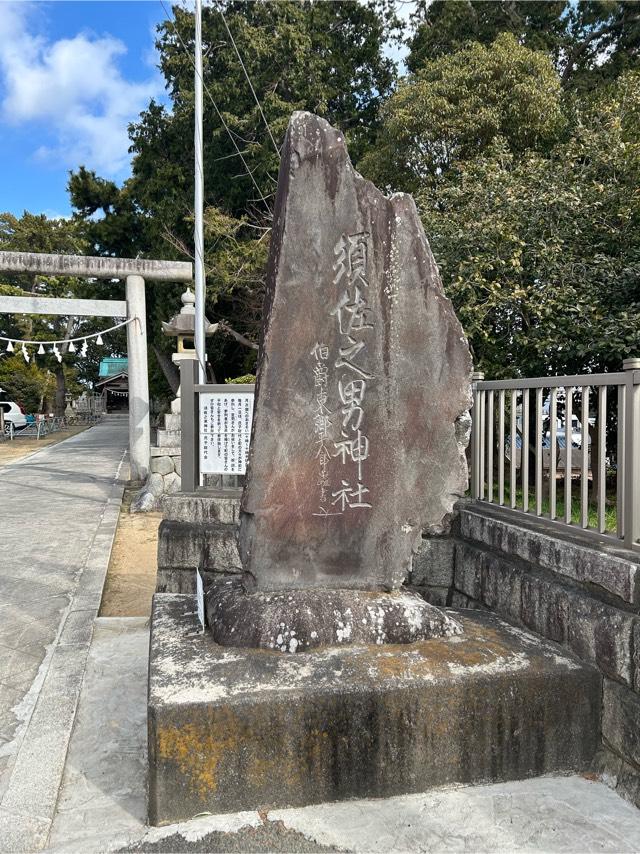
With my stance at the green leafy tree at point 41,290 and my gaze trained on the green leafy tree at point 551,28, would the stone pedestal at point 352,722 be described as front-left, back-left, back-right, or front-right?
front-right

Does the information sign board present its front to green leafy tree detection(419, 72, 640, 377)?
no

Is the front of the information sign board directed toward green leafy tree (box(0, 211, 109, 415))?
no

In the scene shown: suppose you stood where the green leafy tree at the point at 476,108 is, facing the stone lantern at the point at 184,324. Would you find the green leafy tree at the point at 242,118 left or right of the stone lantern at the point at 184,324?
right

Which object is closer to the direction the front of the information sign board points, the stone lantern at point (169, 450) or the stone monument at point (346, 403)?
the stone monument

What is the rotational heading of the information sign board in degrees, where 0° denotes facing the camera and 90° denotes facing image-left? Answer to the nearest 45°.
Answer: approximately 0°

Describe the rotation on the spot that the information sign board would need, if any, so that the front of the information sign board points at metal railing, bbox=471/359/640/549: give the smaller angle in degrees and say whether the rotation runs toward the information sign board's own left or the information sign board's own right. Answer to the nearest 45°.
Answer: approximately 45° to the information sign board's own left

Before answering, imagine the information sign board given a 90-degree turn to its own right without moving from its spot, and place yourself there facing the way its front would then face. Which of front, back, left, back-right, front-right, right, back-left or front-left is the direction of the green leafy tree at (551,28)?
back-right

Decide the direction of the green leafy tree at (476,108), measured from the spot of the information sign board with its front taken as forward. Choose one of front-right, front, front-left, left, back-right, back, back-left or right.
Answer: back-left

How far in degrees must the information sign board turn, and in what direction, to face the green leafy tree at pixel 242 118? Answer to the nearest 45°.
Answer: approximately 180°

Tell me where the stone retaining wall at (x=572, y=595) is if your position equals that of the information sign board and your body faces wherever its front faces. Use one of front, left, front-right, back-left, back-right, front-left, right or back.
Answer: front-left

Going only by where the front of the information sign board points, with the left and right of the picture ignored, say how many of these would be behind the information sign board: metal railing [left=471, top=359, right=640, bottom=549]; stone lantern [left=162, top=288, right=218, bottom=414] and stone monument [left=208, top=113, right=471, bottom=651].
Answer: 1

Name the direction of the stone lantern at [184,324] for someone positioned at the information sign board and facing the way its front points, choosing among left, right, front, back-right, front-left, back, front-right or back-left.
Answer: back

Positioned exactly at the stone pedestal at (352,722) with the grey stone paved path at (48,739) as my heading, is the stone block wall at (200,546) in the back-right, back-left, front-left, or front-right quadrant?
front-right
